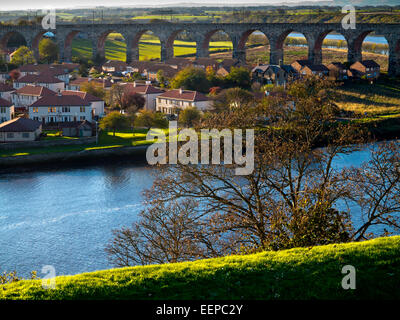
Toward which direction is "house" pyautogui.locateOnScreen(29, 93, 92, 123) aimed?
toward the camera

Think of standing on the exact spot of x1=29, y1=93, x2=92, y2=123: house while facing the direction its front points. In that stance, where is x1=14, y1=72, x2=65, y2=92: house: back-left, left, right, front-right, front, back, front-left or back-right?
back

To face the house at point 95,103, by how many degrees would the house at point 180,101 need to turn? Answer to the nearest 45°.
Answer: approximately 45° to its right

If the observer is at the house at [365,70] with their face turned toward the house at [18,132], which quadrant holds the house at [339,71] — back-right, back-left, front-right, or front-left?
front-right

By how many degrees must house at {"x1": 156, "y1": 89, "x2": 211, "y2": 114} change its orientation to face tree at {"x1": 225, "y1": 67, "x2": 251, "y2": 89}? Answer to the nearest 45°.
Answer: approximately 180°

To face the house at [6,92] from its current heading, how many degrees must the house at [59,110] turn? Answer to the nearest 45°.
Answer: approximately 135° to its right

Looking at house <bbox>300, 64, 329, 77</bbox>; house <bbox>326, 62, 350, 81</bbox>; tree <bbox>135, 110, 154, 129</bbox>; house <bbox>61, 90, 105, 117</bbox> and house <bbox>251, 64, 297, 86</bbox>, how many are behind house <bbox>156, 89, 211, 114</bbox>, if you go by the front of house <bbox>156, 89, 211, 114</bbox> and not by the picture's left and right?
3

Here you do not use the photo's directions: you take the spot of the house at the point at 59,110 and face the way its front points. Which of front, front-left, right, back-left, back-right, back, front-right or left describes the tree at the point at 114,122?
front-left

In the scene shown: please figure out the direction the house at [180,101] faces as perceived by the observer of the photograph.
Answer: facing the viewer and to the left of the viewer

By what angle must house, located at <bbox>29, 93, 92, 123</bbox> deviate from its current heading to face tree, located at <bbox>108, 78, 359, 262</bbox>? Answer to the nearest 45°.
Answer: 0° — it already faces it

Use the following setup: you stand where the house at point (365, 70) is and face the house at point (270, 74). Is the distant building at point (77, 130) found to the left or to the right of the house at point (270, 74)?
left

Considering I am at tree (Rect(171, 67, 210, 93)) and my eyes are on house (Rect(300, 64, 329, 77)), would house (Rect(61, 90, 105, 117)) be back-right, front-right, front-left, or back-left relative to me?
back-right

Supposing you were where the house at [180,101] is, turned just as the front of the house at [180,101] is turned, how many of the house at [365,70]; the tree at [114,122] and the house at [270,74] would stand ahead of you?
1

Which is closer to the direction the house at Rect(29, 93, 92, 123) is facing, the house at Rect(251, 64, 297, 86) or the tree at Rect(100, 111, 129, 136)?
the tree

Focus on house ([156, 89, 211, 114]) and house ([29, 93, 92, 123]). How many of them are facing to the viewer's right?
0

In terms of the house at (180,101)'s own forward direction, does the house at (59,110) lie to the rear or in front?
in front

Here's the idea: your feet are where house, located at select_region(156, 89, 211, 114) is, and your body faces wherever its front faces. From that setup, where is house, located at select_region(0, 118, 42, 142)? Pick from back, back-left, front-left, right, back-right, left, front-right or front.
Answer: front

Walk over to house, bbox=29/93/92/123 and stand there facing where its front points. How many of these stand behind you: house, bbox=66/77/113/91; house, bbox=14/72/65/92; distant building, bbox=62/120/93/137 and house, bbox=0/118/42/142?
2
